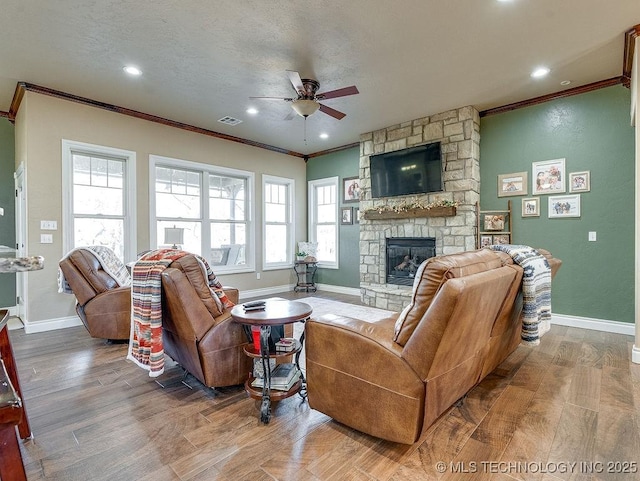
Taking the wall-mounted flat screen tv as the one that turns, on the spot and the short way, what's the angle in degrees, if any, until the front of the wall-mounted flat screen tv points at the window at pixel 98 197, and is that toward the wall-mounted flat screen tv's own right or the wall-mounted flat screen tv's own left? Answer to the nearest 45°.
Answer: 0° — it already faces it

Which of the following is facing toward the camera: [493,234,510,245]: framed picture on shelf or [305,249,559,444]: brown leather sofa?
the framed picture on shelf

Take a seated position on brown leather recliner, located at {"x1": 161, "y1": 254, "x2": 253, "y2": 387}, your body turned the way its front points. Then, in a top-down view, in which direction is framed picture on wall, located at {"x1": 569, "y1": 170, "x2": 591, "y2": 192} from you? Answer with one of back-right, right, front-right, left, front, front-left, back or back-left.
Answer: front-right

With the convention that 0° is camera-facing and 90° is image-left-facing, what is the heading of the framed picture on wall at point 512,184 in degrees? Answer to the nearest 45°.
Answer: approximately 0°

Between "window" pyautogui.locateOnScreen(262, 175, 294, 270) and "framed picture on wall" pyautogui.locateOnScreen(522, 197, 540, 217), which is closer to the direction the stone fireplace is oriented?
the window

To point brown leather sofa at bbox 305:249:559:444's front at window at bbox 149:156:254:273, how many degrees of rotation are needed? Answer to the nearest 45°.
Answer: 0° — it already faces it

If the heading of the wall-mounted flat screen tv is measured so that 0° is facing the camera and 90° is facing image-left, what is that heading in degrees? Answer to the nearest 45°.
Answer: approximately 45°

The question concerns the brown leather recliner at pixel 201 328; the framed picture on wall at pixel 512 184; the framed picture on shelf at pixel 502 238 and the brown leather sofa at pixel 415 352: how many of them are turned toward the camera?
2

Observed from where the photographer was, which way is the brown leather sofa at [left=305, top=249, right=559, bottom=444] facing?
facing away from the viewer and to the left of the viewer

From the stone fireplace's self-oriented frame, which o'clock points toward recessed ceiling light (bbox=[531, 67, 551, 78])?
The recessed ceiling light is roughly at 9 o'clock from the stone fireplace.

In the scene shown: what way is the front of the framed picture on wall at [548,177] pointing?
toward the camera

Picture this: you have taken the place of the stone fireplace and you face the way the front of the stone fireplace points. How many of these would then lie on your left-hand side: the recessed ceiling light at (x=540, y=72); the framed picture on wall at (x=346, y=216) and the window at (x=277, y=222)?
1

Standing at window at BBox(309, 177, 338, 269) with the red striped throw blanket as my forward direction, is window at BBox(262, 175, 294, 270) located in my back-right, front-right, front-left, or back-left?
front-right

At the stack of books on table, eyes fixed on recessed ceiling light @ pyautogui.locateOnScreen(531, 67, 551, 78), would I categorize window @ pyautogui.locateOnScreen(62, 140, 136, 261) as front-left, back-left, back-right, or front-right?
back-left

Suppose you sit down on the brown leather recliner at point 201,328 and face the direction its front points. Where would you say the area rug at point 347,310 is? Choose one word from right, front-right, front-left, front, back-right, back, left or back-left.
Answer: front
